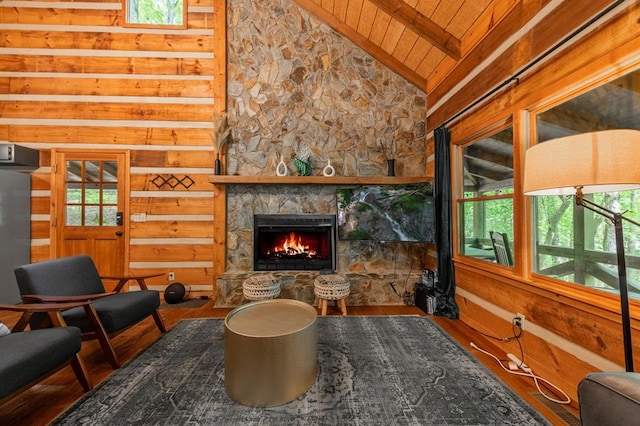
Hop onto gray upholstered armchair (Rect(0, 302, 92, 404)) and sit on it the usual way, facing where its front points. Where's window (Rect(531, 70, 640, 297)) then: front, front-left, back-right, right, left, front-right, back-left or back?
front

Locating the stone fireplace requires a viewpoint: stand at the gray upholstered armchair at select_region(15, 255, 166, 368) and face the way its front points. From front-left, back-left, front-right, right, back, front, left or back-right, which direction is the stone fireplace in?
front-left

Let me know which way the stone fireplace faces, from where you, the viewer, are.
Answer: facing the viewer

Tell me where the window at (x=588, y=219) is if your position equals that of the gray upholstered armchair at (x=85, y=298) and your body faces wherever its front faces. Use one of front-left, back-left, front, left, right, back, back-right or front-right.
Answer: front

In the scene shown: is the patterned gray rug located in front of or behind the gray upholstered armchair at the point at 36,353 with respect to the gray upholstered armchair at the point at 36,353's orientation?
in front

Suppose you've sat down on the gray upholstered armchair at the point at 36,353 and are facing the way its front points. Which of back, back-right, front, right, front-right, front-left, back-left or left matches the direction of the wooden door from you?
back-left

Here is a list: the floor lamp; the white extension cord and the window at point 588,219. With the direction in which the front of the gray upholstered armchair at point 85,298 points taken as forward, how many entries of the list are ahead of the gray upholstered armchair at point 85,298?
3

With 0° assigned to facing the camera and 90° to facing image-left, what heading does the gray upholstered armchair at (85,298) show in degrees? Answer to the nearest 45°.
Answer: approximately 315°

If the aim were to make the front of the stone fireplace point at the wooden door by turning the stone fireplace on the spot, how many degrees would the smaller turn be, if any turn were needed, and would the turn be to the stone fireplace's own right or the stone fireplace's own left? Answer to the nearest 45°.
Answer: approximately 90° to the stone fireplace's own right

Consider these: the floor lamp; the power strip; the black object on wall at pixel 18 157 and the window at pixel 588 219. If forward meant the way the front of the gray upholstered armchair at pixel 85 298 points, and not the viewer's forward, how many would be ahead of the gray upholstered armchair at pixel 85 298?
3

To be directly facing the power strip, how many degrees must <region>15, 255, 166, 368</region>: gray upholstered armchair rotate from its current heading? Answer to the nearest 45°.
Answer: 0° — it already faces it

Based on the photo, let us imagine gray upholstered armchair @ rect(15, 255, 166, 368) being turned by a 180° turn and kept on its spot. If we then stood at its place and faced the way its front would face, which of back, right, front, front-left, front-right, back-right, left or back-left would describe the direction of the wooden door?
front-right

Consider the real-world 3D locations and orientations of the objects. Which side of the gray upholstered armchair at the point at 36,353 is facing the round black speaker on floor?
left

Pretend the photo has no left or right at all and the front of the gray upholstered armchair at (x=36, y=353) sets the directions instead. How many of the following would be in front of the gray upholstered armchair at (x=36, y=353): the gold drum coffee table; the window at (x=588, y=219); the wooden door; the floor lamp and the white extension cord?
4

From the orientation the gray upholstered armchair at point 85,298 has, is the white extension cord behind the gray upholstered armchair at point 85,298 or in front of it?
in front

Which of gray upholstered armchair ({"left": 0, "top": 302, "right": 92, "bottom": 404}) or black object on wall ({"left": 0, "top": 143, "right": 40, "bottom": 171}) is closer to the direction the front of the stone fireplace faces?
the gray upholstered armchair

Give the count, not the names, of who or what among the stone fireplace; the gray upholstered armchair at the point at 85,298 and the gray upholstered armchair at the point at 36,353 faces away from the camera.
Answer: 0

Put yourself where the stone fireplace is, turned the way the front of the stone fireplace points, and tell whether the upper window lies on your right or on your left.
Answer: on your right
